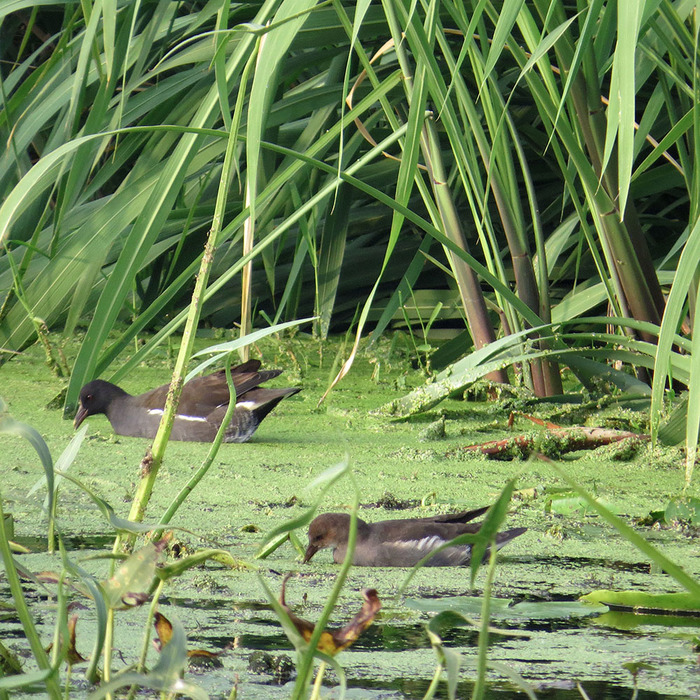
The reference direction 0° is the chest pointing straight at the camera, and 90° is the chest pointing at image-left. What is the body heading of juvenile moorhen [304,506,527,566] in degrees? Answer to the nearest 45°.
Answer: approximately 90°

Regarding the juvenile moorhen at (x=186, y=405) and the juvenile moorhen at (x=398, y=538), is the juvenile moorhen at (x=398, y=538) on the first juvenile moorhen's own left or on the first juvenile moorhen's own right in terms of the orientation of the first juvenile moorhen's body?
on the first juvenile moorhen's own left

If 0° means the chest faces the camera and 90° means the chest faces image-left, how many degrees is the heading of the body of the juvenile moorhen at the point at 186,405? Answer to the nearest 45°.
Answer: approximately 90°

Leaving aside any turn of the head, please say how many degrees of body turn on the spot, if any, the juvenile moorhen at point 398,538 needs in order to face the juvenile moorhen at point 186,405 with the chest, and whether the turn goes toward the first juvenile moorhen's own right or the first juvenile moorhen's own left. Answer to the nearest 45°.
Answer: approximately 45° to the first juvenile moorhen's own right

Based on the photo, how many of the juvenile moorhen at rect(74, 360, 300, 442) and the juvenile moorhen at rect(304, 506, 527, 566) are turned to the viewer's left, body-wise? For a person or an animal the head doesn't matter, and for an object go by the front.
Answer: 2
